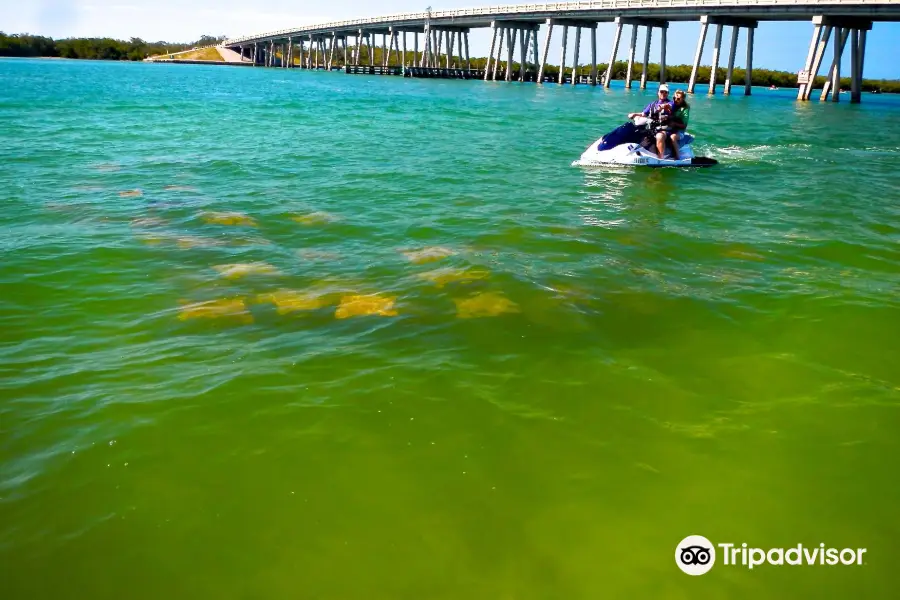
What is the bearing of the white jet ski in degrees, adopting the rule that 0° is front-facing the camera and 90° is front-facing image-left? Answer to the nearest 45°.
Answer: approximately 90°
